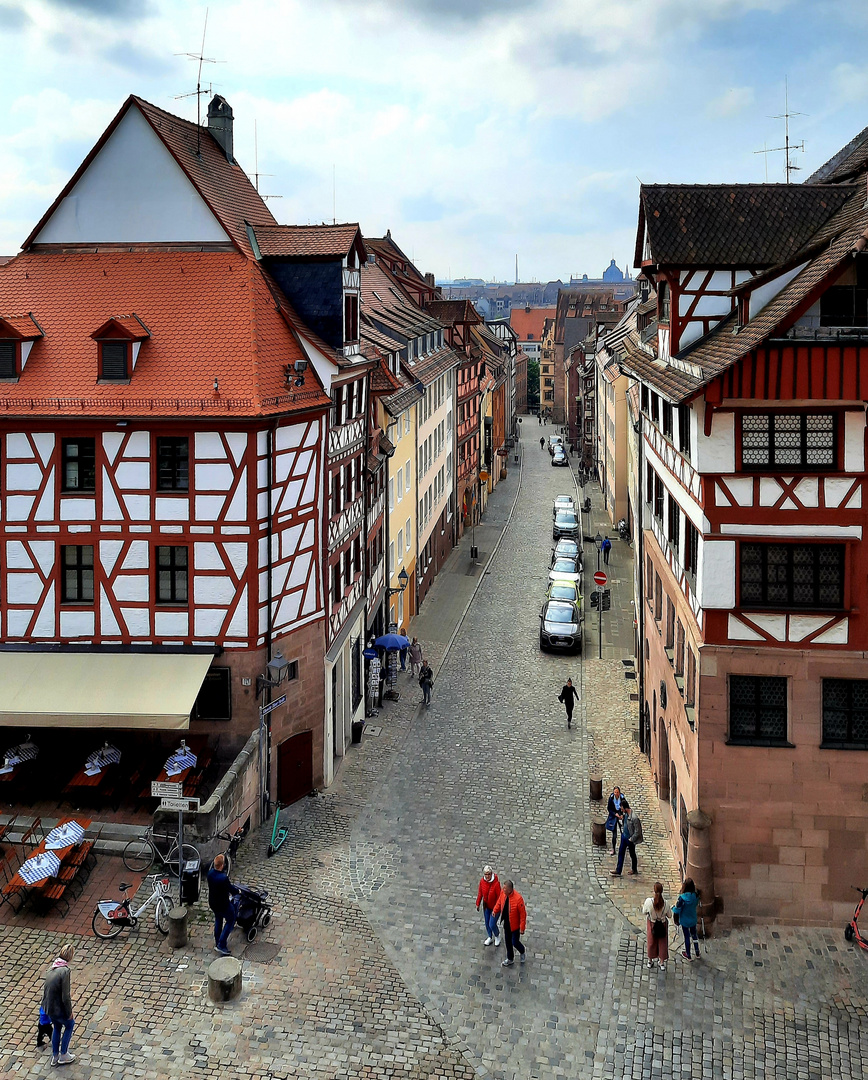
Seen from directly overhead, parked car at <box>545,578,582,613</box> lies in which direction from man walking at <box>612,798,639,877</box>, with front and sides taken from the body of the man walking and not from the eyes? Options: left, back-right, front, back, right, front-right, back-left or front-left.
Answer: back-right

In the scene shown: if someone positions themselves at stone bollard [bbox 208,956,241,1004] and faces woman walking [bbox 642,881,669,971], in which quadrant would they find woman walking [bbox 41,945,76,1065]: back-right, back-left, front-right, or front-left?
back-right

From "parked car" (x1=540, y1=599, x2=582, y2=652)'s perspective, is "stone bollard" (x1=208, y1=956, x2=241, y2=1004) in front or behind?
in front

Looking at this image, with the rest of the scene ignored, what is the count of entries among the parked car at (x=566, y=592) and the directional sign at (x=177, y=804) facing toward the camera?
2

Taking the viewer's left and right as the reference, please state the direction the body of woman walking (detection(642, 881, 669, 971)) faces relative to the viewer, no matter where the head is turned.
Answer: facing away from the viewer

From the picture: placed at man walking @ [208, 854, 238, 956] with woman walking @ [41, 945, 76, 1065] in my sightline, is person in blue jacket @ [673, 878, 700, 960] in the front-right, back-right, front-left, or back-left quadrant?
back-left

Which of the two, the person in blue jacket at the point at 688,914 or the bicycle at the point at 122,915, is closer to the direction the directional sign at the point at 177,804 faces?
the bicycle

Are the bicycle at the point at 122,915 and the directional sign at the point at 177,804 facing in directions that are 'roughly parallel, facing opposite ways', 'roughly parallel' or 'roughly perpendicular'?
roughly perpendicular

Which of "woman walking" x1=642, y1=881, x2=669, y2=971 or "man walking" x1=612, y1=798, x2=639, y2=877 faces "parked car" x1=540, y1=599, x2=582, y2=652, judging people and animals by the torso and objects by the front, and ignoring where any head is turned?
the woman walking
